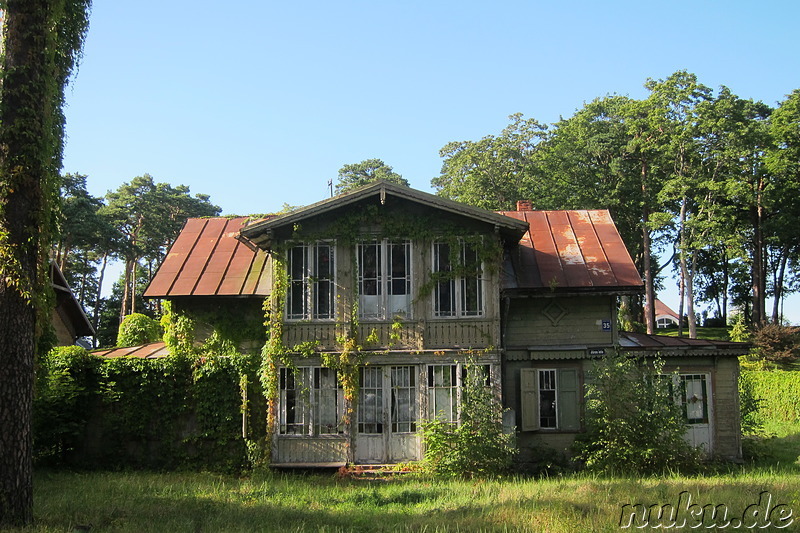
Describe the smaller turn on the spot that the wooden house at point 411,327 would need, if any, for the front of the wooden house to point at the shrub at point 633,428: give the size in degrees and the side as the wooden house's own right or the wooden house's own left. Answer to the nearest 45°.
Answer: approximately 90° to the wooden house's own left

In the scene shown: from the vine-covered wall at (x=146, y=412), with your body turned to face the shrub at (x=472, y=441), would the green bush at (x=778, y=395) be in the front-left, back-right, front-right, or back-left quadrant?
front-left

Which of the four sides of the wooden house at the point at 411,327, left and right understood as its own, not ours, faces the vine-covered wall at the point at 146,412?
right

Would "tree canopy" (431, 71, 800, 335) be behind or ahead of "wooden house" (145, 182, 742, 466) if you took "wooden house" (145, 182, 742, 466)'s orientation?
behind

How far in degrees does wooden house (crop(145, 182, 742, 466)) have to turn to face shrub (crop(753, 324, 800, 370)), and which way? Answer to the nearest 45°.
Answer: approximately 135° to its left

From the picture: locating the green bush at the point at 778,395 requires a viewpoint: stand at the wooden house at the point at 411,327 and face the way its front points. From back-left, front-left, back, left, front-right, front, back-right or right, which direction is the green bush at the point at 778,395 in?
back-left

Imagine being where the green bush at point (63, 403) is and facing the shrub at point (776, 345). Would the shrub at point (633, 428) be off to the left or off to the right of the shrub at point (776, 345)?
right

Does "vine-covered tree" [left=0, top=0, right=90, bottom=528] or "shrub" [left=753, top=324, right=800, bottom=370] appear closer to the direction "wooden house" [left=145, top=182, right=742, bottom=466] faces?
the vine-covered tree

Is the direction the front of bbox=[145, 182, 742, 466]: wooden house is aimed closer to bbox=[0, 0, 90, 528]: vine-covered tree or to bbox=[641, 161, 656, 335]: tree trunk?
the vine-covered tree

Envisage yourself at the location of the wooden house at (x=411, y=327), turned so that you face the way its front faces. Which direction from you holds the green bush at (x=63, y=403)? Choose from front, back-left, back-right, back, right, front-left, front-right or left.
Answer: right

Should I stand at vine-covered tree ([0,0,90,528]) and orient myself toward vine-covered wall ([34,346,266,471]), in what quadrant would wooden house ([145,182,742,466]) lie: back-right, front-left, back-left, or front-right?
front-right

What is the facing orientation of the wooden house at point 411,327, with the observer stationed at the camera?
facing the viewer
